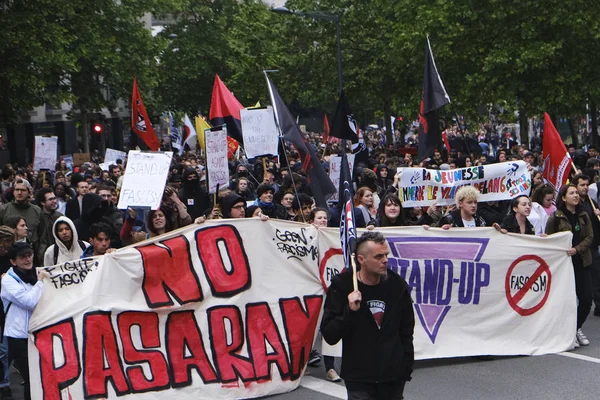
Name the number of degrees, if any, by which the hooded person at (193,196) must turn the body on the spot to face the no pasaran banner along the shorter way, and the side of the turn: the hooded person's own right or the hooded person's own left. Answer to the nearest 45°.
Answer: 0° — they already face it

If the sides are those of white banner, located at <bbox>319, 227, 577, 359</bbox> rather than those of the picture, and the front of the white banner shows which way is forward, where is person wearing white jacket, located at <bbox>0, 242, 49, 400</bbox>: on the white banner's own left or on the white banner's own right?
on the white banner's own right

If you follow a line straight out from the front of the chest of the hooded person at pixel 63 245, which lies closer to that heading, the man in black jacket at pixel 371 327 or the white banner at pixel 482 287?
the man in black jacket

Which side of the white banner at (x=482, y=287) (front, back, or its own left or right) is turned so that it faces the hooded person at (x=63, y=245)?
right

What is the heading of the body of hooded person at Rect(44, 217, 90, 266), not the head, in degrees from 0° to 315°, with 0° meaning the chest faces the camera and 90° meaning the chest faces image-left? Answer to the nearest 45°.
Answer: approximately 0°

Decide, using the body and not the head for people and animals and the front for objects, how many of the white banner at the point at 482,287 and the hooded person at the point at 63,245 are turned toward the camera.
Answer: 2

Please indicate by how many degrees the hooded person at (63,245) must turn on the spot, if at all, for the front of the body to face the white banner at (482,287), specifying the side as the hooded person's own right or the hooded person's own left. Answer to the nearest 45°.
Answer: approximately 90° to the hooded person's own left
